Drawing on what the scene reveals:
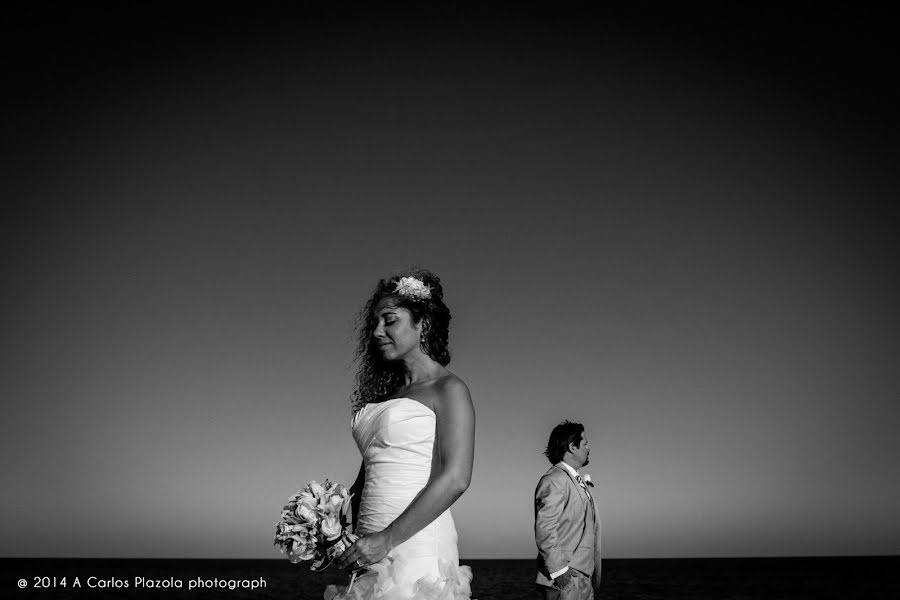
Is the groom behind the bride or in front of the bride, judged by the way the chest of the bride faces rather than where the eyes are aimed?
behind

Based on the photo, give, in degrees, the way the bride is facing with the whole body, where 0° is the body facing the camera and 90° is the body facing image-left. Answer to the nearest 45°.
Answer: approximately 45°

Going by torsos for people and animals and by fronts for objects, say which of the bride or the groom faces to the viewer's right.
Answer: the groom

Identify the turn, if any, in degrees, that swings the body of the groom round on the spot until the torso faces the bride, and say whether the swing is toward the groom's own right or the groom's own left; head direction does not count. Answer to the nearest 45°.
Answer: approximately 90° to the groom's own right

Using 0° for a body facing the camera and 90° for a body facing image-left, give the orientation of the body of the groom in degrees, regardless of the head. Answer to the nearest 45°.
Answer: approximately 270°

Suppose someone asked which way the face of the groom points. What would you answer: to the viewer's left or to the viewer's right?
to the viewer's right

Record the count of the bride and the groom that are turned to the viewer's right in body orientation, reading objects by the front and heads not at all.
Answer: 1
